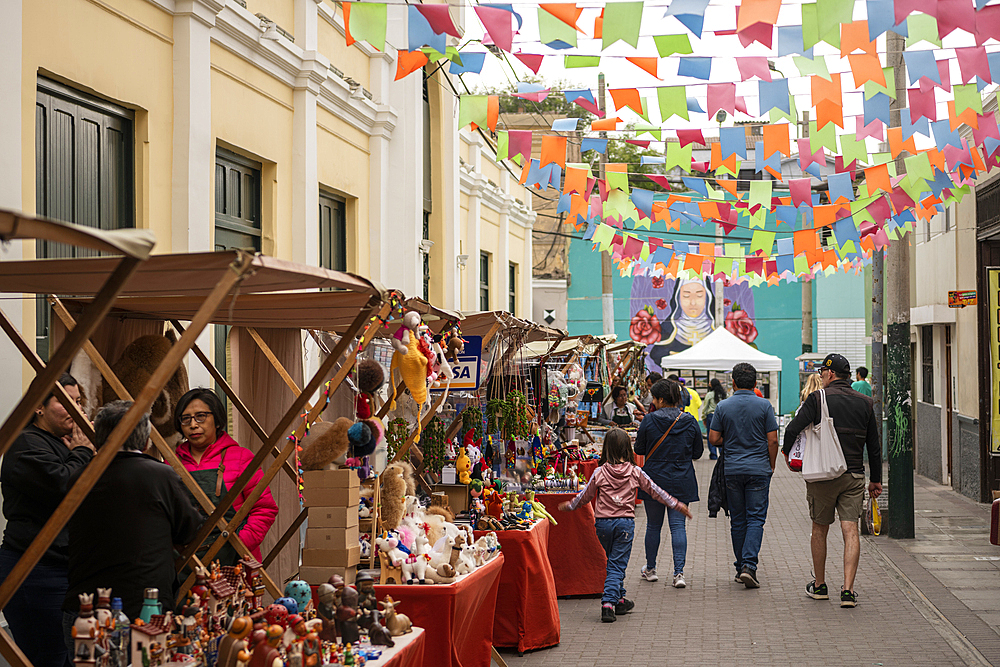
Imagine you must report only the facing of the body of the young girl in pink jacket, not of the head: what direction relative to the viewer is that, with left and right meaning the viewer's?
facing away from the viewer

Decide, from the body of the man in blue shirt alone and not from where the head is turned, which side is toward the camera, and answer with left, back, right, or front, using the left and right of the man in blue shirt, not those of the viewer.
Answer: back

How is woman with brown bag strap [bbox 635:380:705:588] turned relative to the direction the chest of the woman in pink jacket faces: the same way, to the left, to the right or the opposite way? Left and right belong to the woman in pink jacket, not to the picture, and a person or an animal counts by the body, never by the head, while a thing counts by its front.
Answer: the opposite way

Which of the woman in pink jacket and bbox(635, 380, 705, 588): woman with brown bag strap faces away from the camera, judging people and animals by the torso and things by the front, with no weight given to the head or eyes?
the woman with brown bag strap

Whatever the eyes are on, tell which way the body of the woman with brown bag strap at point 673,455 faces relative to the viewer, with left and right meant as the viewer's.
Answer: facing away from the viewer

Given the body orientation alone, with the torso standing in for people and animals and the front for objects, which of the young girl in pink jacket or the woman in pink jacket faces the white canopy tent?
the young girl in pink jacket

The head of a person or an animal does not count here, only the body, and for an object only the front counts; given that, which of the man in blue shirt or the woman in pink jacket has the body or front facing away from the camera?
the man in blue shirt

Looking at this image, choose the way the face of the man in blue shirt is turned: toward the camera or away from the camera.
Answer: away from the camera

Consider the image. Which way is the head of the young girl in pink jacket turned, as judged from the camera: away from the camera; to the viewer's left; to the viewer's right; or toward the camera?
away from the camera
